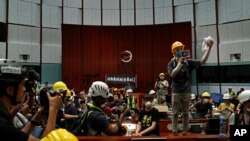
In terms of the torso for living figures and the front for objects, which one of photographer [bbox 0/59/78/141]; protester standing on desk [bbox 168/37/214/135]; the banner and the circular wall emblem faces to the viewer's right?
the photographer

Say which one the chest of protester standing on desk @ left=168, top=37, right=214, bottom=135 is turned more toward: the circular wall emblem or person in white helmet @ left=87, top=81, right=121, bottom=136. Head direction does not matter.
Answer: the person in white helmet

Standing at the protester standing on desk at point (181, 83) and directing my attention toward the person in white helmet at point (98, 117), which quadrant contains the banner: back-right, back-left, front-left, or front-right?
back-right

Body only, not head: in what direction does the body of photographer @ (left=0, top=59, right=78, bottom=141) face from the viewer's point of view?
to the viewer's right

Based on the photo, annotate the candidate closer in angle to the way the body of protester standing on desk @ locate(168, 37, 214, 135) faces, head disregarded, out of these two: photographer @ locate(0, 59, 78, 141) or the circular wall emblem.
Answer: the photographer

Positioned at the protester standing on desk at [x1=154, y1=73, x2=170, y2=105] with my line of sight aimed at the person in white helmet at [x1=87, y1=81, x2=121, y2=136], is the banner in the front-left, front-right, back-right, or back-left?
back-right

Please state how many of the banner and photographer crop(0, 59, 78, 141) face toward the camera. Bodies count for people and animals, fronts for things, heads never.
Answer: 1

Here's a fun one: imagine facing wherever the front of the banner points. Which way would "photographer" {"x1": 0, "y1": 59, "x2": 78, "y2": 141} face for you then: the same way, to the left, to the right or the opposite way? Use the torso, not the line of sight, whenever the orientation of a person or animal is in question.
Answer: to the left

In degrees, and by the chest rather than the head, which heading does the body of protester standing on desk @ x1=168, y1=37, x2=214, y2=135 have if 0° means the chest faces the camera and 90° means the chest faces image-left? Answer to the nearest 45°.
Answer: approximately 0°

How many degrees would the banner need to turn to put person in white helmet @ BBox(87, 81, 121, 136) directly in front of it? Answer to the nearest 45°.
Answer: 0° — it already faces them
